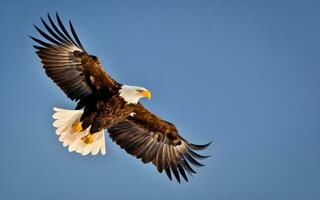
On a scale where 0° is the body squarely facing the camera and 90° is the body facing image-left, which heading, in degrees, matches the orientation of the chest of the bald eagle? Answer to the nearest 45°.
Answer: approximately 270°
